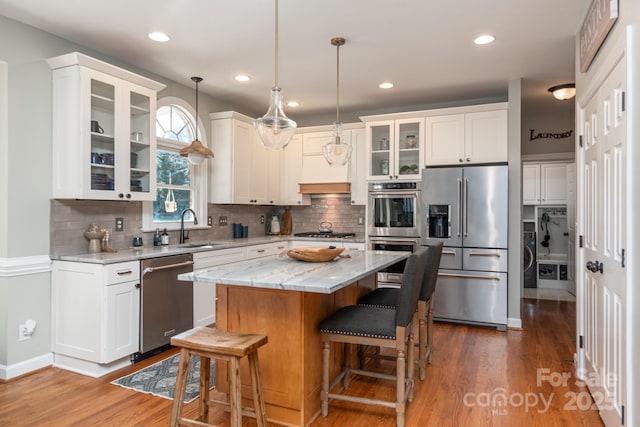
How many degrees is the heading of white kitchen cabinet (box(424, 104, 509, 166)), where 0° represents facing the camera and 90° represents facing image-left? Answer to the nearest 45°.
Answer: approximately 0°

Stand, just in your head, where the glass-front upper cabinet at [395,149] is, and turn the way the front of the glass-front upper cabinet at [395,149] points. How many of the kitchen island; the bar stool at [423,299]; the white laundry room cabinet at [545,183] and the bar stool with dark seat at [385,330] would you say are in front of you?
3

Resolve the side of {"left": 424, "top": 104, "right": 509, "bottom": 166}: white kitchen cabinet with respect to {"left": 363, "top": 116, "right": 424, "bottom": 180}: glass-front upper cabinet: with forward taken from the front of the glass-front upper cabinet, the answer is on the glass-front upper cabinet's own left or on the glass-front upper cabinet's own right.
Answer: on the glass-front upper cabinet's own left

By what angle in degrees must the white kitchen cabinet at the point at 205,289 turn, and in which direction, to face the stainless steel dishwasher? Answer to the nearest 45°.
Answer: approximately 90° to its right

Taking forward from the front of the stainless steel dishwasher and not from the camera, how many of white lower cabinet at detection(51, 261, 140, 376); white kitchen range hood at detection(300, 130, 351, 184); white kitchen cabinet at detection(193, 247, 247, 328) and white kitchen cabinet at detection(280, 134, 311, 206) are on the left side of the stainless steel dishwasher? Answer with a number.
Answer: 3

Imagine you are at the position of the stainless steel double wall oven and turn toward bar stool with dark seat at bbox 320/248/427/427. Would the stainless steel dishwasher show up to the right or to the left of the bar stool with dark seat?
right

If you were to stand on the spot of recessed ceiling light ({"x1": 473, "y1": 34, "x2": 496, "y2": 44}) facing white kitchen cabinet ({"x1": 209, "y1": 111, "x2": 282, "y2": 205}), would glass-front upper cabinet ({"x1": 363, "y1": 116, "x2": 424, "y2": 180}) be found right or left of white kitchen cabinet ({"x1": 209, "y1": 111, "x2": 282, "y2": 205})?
right
